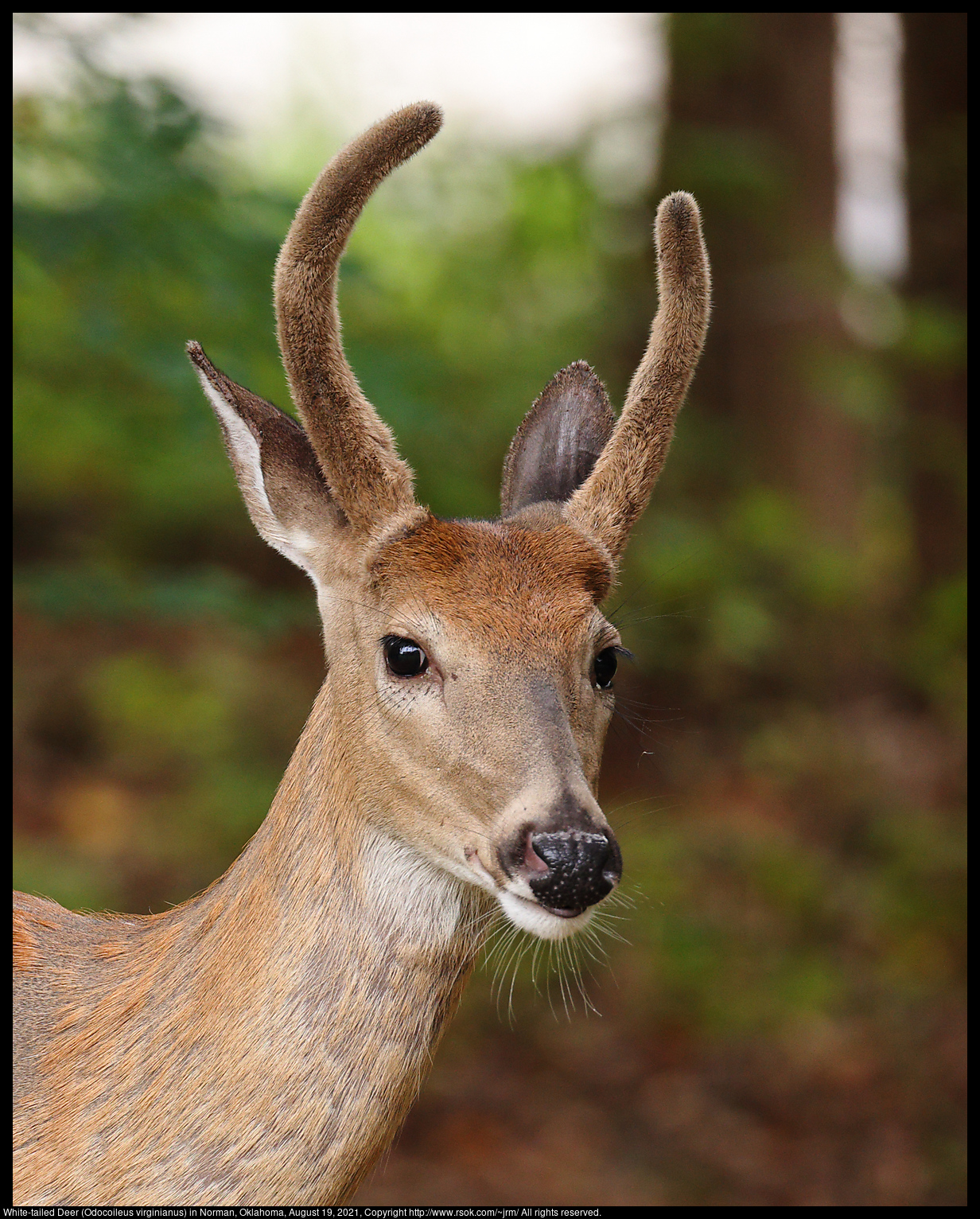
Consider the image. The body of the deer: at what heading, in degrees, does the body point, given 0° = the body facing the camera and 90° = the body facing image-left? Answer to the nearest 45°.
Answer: approximately 315°

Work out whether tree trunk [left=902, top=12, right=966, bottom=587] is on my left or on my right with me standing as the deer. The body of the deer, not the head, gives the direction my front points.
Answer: on my left
